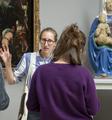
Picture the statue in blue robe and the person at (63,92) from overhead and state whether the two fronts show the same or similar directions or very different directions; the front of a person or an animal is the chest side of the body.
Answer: very different directions

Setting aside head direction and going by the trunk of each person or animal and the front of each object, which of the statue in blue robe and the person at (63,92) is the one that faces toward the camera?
the statue in blue robe

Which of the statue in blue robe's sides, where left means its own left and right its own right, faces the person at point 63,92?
front

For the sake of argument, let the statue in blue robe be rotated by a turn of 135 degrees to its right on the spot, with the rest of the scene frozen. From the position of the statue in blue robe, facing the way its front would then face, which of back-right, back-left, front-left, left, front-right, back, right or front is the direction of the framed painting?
front-left

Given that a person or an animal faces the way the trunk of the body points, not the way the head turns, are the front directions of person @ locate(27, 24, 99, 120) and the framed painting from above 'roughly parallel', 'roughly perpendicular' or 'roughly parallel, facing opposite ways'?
roughly parallel, facing opposite ways

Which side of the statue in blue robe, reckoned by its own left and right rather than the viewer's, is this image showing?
front

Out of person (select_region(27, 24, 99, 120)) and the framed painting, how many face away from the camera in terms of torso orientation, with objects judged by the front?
1

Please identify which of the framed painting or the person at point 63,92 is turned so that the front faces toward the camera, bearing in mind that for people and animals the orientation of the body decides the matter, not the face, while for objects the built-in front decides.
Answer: the framed painting

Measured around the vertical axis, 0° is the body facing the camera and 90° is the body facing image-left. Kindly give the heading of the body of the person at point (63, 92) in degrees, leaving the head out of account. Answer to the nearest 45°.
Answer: approximately 180°

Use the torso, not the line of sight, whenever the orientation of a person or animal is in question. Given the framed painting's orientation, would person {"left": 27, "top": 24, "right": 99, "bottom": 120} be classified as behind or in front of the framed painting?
in front
